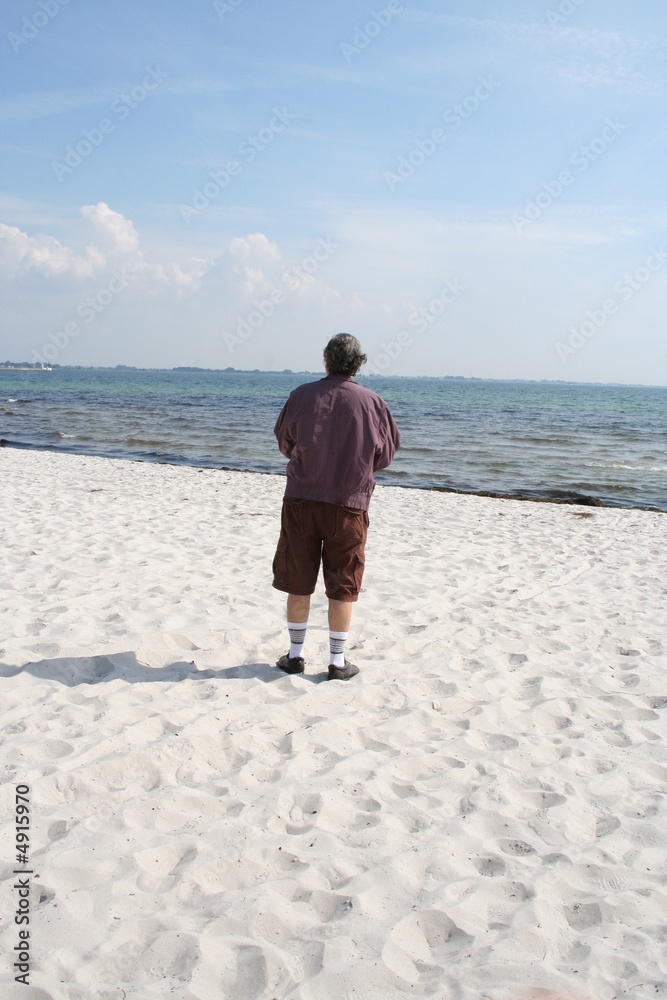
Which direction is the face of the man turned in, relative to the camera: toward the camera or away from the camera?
away from the camera

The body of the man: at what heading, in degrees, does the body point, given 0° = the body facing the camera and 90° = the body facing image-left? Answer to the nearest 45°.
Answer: approximately 180°
